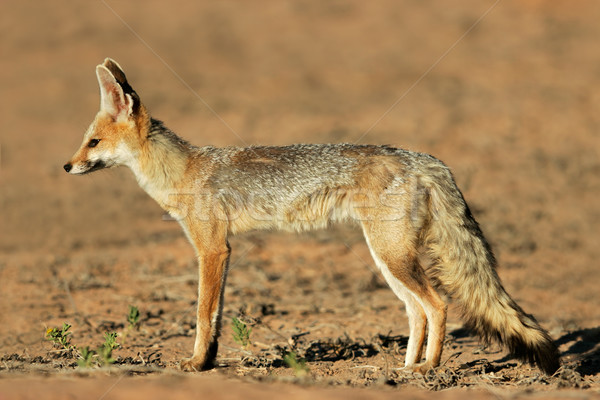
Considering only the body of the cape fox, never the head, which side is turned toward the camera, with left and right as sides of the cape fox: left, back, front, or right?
left
